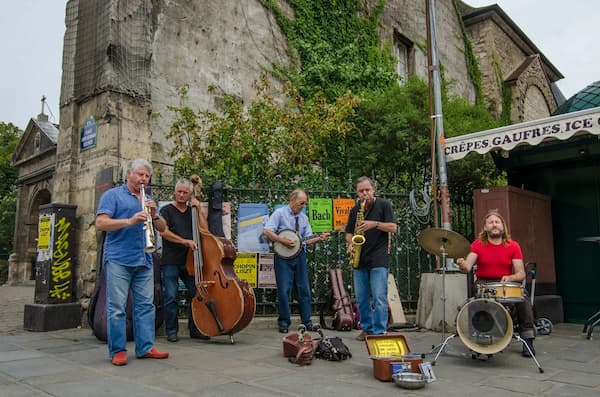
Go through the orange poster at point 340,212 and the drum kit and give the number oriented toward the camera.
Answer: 2

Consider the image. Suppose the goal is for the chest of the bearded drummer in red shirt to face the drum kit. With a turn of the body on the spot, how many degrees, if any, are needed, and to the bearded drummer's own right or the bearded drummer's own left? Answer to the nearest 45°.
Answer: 0° — they already face it

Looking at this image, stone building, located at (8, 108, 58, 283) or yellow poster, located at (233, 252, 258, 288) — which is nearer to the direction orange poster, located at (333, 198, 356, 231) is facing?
the yellow poster

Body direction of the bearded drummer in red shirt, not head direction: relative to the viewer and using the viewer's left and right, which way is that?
facing the viewer

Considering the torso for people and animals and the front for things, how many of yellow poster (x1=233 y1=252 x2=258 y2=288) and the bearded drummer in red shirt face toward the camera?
2

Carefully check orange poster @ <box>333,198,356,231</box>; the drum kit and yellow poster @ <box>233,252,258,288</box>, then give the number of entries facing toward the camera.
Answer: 3

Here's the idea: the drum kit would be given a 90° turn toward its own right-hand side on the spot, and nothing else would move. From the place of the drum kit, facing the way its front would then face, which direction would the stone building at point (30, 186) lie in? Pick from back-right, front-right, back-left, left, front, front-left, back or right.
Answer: front-right

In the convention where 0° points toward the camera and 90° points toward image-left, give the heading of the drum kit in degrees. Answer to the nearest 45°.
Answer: approximately 0°

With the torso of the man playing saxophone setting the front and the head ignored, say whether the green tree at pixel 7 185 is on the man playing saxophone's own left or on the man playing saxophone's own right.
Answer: on the man playing saxophone's own right

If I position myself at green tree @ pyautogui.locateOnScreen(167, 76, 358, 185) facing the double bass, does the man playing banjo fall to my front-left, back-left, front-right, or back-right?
front-left

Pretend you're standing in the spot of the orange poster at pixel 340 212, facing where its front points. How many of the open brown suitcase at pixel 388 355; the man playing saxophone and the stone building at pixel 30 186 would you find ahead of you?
2

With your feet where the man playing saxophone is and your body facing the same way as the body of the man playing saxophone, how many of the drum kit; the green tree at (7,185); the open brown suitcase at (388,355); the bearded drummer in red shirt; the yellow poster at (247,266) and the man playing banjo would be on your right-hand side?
3

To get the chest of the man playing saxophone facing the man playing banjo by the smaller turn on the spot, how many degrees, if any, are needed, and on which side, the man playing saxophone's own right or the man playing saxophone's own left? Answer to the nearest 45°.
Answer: approximately 90° to the man playing saxophone's own right

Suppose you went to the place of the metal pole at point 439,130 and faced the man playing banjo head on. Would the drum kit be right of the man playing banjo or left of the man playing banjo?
left

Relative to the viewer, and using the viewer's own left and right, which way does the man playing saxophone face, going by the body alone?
facing the viewer and to the left of the viewer

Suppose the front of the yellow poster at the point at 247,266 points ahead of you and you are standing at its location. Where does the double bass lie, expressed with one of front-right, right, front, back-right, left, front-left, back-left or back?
front

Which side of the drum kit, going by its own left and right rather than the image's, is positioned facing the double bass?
right
